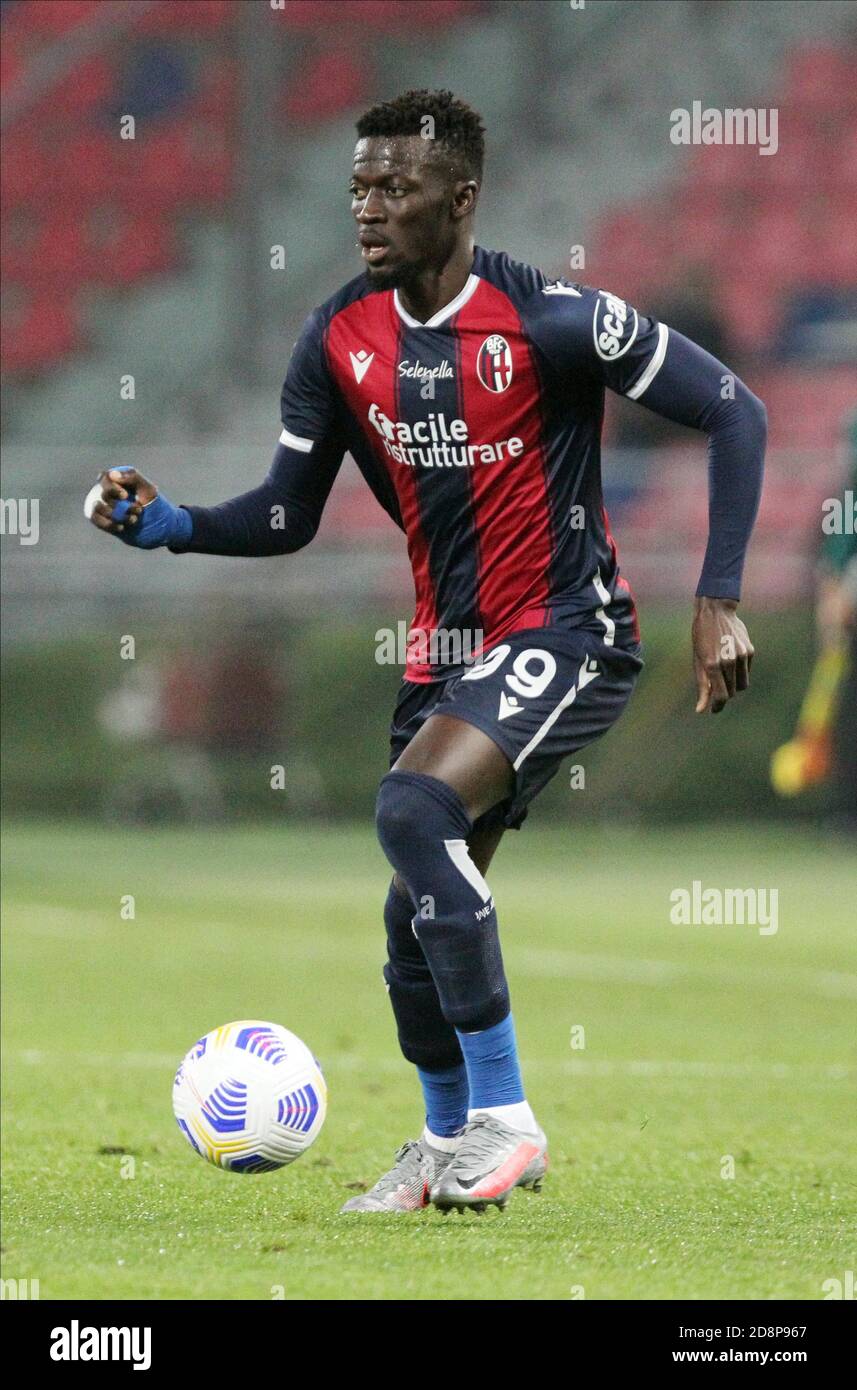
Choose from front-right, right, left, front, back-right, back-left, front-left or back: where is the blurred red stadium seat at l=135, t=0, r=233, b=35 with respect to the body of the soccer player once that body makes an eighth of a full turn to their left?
back

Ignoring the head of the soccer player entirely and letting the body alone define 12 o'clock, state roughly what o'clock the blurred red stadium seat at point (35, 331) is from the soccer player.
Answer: The blurred red stadium seat is roughly at 4 o'clock from the soccer player.

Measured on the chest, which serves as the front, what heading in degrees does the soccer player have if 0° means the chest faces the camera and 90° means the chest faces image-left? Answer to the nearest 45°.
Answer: approximately 45°

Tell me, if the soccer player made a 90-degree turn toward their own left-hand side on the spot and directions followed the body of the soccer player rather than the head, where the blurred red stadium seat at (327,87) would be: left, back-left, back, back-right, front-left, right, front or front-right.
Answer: back-left
